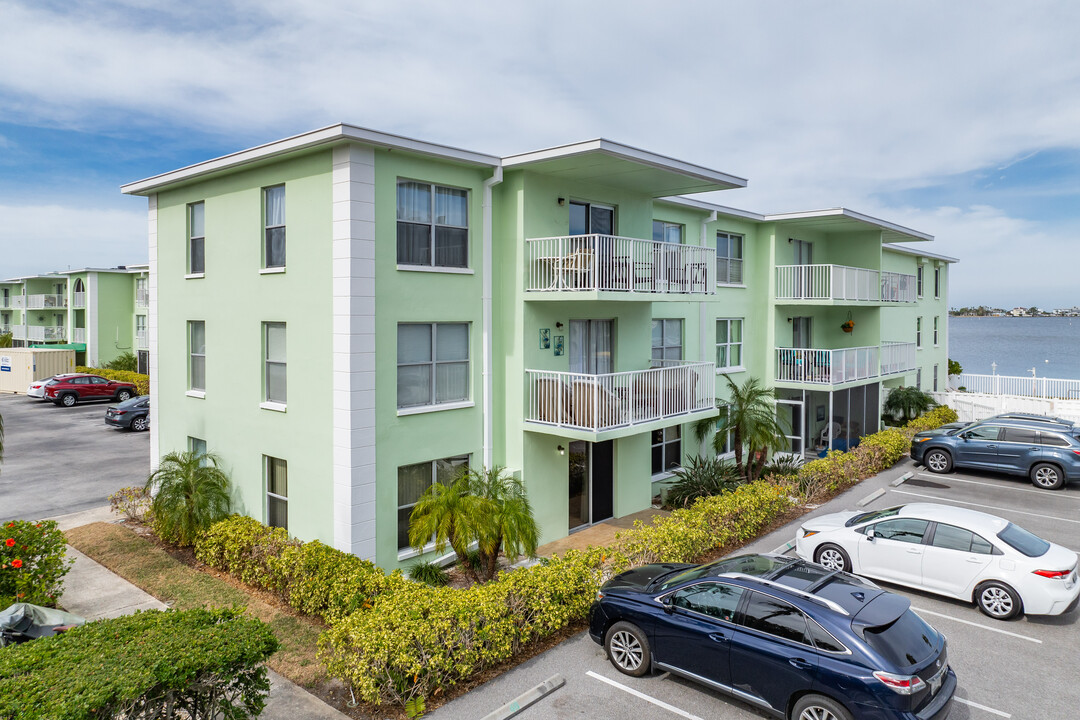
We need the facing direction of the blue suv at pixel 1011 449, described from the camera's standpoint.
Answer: facing to the left of the viewer

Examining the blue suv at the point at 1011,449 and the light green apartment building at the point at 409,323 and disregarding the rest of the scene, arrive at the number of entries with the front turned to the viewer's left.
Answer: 1

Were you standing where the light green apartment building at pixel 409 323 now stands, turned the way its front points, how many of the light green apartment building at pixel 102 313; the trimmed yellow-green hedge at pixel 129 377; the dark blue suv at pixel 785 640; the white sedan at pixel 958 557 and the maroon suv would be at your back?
3

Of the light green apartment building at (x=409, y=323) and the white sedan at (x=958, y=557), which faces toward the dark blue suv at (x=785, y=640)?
the light green apartment building

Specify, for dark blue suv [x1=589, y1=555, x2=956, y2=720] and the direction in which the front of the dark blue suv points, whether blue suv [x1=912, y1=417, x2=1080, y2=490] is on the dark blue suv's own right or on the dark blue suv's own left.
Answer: on the dark blue suv's own right

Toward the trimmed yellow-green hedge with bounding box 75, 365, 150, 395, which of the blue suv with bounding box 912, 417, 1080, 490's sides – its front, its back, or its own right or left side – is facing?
front

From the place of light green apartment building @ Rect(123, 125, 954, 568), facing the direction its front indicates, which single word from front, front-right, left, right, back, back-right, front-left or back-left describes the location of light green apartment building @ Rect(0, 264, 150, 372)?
back

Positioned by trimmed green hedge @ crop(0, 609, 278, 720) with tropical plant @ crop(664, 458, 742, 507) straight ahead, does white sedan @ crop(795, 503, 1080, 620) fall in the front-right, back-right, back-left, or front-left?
front-right

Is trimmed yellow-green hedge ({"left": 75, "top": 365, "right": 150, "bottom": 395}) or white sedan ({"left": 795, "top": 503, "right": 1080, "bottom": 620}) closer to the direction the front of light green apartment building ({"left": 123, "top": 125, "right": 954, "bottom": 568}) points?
the white sedan

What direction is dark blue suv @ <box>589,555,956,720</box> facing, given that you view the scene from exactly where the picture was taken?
facing away from the viewer and to the left of the viewer

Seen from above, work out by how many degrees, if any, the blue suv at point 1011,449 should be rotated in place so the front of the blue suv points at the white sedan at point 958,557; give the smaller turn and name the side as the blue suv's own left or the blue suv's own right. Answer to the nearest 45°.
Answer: approximately 90° to the blue suv's own left

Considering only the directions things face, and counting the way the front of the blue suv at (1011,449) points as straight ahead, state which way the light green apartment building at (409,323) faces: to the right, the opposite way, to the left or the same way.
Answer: the opposite way

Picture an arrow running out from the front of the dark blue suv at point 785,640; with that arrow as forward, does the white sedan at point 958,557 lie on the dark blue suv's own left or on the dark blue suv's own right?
on the dark blue suv's own right
